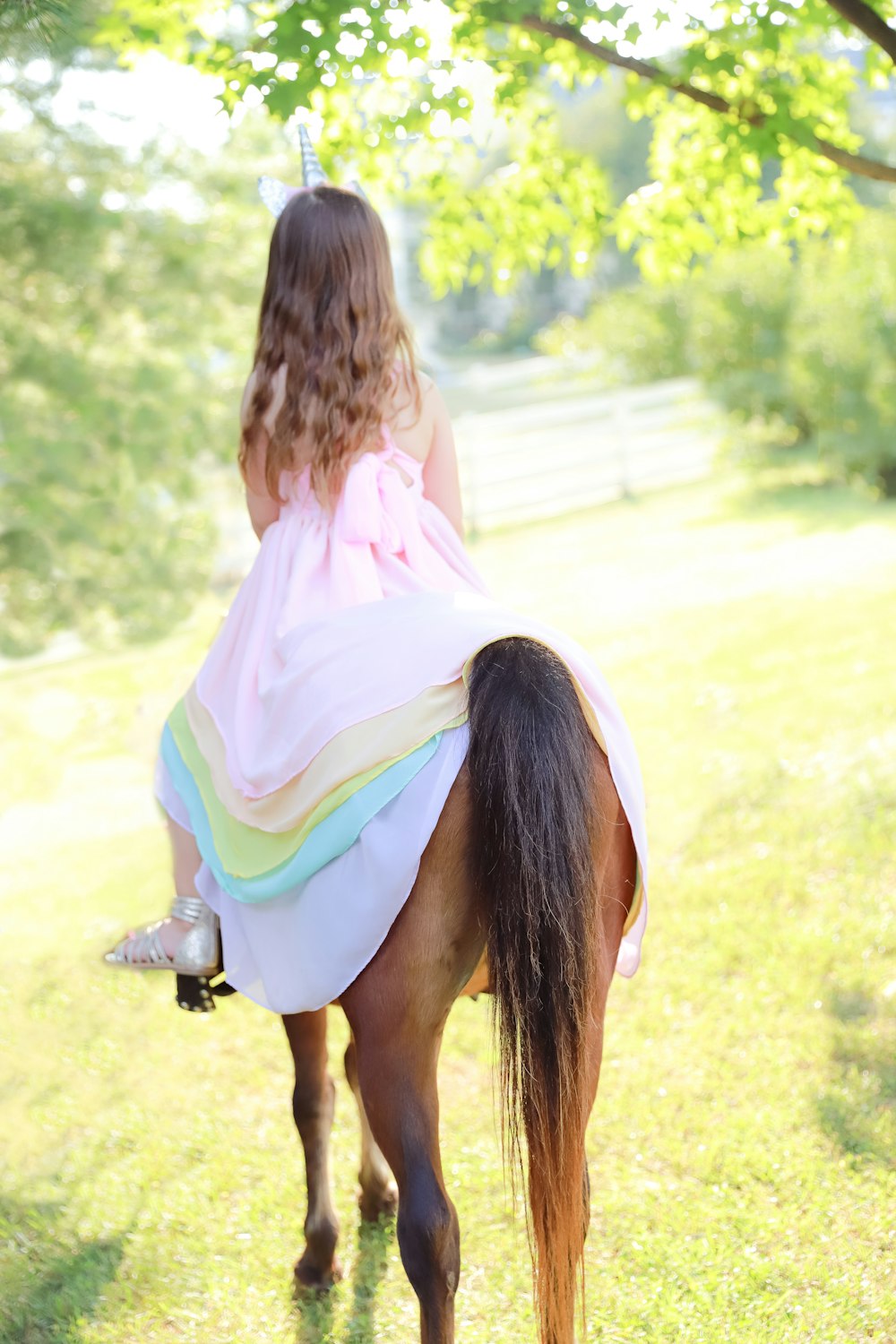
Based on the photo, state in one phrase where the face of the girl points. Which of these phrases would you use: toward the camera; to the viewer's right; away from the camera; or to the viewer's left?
away from the camera

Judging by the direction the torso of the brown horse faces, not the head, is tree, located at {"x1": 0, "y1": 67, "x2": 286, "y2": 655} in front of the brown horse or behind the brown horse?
in front

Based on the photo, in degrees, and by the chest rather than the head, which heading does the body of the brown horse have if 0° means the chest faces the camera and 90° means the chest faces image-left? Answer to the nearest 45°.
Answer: approximately 135°

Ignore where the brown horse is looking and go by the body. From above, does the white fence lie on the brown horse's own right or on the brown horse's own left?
on the brown horse's own right

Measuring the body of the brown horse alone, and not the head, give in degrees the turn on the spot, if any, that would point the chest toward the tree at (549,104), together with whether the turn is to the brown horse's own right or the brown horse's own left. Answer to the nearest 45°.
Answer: approximately 45° to the brown horse's own right
